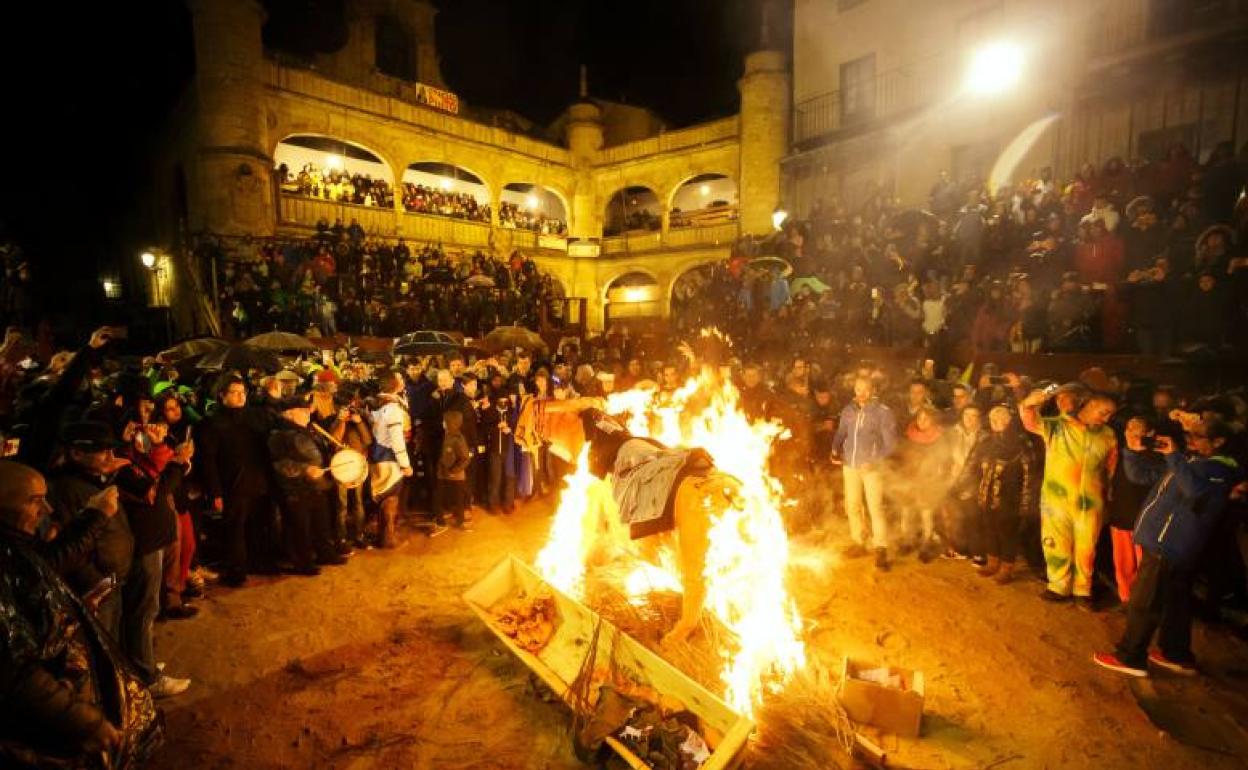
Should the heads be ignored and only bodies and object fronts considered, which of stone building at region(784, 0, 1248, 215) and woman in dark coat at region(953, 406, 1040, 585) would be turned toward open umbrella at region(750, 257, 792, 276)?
the stone building

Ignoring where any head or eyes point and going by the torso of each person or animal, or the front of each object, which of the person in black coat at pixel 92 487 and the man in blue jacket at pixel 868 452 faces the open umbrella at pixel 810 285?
the person in black coat

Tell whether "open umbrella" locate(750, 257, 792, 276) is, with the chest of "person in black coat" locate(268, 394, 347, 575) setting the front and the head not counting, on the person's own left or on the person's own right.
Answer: on the person's own left

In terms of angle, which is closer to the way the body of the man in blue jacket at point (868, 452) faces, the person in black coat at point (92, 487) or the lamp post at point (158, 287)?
the person in black coat

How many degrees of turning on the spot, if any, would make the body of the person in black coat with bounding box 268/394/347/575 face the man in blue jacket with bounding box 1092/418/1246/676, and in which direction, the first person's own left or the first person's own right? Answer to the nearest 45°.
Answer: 0° — they already face them

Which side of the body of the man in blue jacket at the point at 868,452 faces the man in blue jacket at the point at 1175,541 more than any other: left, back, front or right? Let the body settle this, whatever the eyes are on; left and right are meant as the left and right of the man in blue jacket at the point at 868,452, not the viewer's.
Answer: left

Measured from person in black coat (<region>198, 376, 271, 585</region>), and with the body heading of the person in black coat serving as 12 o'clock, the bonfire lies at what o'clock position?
The bonfire is roughly at 12 o'clock from the person in black coat.

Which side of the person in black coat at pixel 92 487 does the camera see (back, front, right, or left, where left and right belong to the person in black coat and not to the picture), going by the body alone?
right

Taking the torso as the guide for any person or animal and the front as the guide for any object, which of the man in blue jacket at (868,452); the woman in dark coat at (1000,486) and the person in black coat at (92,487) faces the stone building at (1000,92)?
the person in black coat

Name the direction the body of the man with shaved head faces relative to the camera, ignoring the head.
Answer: to the viewer's right

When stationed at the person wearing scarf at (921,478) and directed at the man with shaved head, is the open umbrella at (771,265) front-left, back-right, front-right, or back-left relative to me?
back-right

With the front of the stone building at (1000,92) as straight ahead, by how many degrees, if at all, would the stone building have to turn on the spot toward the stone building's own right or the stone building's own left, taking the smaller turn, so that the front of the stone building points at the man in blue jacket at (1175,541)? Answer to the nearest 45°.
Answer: approximately 45° to the stone building's own left

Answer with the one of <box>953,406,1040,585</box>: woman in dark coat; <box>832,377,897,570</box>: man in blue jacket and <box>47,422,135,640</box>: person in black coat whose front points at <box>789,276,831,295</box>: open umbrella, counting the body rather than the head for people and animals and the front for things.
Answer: the person in black coat

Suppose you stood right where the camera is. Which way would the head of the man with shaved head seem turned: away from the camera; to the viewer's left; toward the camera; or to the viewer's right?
to the viewer's right

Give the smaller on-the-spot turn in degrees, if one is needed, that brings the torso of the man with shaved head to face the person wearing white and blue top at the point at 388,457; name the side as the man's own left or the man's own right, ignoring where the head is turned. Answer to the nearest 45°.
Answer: approximately 45° to the man's own left

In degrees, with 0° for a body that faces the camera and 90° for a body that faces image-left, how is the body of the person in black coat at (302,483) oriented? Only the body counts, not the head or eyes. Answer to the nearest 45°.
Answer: approximately 315°
